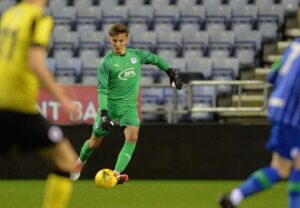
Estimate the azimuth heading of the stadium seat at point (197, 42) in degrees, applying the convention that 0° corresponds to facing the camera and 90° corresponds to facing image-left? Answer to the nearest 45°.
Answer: approximately 0°

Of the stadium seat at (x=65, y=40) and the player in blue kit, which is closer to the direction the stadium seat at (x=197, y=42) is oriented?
the player in blue kit

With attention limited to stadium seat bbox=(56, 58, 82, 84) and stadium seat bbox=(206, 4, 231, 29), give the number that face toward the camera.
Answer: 2

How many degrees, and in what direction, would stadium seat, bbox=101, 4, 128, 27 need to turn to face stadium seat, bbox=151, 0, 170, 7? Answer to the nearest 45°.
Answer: approximately 90° to its left

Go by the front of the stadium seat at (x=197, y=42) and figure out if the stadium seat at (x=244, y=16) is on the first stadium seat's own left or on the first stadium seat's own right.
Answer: on the first stadium seat's own left

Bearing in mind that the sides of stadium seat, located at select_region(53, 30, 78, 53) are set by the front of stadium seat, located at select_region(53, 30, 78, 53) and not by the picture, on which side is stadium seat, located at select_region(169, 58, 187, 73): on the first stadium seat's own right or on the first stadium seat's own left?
on the first stadium seat's own left

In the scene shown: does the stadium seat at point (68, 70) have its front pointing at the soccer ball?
yes

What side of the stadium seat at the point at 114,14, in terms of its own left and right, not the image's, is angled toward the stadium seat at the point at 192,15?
left
